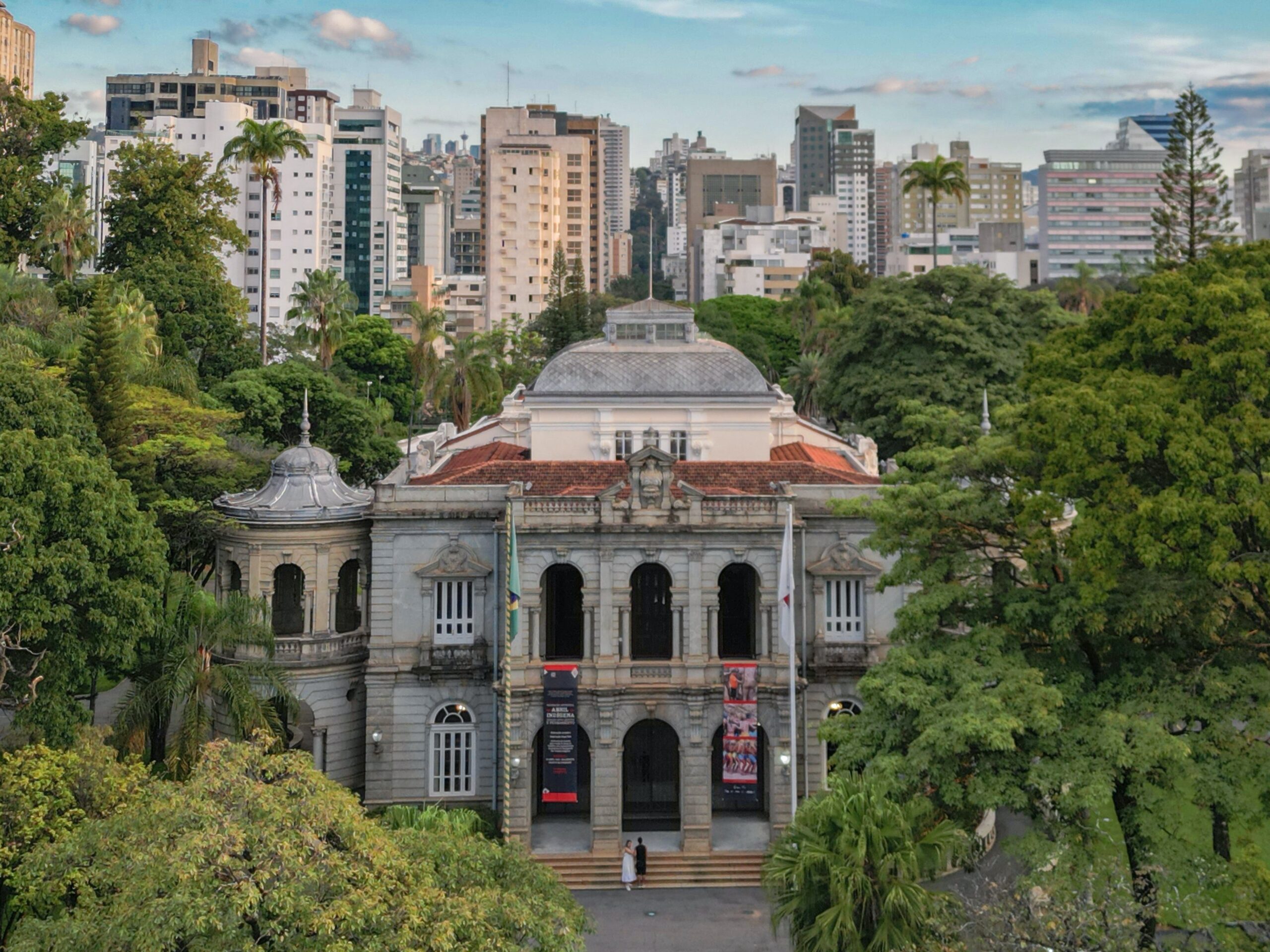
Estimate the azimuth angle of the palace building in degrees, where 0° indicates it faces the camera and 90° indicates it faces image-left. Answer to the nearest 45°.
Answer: approximately 0°

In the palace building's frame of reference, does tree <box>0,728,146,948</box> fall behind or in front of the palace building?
in front

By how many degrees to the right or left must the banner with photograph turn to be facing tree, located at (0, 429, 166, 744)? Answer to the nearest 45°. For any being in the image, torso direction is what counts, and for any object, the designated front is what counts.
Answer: approximately 45° to its right

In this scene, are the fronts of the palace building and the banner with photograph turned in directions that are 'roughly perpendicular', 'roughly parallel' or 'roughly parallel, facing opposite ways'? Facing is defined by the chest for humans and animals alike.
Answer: roughly parallel

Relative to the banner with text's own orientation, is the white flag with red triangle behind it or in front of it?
in front

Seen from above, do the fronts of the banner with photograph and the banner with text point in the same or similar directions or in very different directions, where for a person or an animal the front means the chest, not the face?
same or similar directions

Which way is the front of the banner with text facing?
toward the camera

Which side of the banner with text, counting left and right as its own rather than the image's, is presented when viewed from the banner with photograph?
left

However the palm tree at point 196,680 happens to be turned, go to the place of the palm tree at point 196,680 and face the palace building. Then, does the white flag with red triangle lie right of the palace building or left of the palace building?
right

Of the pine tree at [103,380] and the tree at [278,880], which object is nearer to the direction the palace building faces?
the tree

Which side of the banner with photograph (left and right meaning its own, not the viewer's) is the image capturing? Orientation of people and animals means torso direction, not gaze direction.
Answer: front

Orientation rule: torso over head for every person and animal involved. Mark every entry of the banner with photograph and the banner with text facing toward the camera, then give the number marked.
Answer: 2
